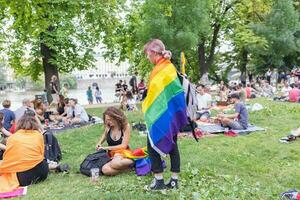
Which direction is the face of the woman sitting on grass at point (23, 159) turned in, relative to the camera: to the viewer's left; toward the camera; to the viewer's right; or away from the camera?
away from the camera

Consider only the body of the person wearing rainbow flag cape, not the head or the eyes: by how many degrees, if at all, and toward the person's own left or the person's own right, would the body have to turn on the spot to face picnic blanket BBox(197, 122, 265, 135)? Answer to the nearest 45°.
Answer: approximately 90° to the person's own right

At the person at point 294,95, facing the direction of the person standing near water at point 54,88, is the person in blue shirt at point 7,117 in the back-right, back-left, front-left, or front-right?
front-left

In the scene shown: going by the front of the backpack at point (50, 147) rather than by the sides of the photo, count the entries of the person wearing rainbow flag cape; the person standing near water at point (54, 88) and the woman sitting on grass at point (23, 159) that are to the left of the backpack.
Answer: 1

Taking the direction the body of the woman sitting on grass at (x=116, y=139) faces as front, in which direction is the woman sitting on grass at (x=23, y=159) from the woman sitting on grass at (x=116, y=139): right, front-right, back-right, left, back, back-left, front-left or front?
front-right

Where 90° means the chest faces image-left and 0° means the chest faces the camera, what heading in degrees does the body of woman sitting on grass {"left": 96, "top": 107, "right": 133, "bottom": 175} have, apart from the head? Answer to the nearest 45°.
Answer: approximately 45°

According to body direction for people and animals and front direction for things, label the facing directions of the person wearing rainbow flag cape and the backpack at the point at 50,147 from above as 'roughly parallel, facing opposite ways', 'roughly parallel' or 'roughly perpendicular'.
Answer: roughly parallel, facing opposite ways
